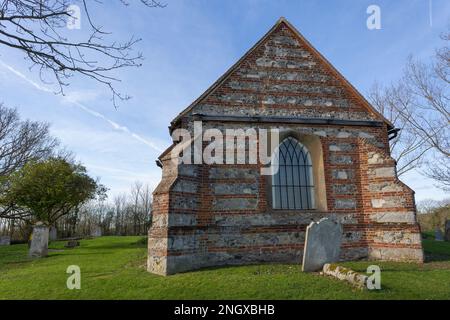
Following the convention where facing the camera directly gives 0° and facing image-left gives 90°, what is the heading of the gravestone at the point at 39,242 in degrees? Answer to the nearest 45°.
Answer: approximately 0°

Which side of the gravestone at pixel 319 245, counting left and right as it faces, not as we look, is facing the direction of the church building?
back

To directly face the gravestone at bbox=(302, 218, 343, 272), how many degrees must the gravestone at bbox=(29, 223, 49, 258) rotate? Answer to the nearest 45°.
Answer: approximately 45° to its left

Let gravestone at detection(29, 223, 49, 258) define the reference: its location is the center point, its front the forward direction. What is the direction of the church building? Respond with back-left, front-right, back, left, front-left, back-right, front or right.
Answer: front-left

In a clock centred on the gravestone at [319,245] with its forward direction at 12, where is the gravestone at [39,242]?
the gravestone at [39,242] is roughly at 5 o'clock from the gravestone at [319,245].

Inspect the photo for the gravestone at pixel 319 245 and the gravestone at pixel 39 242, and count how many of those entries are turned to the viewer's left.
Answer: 0
